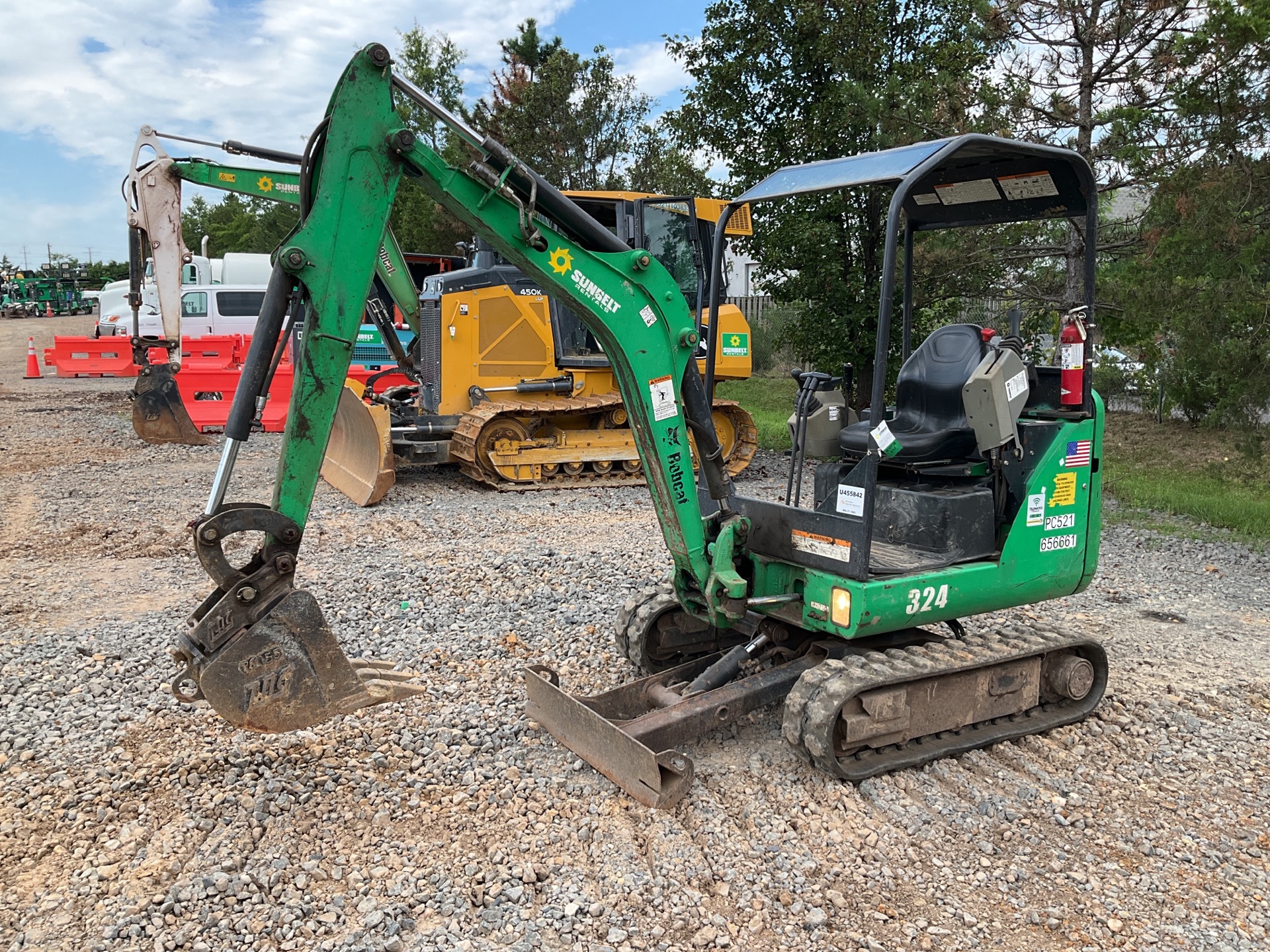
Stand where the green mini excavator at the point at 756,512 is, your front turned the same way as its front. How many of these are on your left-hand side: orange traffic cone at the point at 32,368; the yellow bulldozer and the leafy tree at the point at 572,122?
0

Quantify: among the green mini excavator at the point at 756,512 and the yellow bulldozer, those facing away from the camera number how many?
0

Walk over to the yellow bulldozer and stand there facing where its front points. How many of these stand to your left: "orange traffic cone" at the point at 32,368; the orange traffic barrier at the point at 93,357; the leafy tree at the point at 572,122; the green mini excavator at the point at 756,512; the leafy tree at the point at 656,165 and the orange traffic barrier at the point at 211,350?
1

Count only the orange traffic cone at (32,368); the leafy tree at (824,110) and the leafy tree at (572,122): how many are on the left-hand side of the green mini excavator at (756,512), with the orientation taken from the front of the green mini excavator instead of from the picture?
0

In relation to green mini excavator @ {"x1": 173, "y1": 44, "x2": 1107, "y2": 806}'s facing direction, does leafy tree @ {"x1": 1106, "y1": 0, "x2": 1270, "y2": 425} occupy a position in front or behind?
behind

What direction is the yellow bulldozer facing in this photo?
to the viewer's left

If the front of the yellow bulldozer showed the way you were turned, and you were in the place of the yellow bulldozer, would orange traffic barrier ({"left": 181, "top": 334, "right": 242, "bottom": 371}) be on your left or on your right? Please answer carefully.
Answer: on your right

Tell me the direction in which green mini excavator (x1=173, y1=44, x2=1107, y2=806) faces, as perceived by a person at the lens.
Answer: facing the viewer and to the left of the viewer

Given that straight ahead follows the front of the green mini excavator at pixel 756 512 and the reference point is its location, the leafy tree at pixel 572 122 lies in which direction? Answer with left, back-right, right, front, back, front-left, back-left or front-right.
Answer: back-right

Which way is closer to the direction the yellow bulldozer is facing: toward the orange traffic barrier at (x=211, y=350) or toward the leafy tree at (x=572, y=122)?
the orange traffic barrier

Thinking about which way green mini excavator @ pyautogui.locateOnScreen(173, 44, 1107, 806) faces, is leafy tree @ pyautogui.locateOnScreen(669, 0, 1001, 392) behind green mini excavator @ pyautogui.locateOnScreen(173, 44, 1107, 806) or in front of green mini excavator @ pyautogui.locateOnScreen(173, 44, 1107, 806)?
behind

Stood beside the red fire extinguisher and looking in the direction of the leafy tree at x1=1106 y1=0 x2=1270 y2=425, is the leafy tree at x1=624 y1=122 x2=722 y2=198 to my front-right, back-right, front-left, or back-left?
front-left

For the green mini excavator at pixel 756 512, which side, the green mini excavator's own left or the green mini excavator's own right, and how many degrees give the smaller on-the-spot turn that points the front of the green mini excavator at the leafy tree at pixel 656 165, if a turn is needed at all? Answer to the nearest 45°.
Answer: approximately 135° to the green mini excavator's own right
